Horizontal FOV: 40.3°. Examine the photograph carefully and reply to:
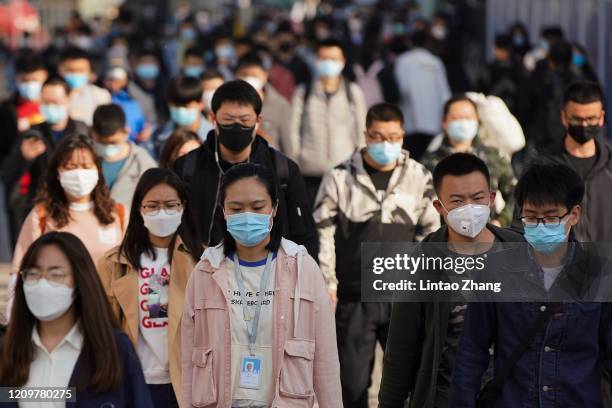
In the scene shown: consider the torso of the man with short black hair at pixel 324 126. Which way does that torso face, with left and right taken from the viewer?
facing the viewer

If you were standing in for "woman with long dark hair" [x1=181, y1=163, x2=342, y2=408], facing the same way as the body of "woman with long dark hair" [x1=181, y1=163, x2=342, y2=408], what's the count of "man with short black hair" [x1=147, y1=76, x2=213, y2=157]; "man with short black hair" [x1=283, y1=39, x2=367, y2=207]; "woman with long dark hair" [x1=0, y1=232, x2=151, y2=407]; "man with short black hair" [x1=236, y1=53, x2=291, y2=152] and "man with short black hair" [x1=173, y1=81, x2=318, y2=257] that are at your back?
4

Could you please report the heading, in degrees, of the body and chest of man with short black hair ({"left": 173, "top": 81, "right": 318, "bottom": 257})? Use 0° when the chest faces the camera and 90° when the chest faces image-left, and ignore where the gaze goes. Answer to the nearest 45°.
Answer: approximately 0°

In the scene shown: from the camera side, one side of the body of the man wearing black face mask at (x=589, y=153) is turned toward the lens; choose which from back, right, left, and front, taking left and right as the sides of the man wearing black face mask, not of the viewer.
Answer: front

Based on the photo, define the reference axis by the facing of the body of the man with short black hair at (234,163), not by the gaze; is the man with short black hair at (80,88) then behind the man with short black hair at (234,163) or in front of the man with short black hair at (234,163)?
behind

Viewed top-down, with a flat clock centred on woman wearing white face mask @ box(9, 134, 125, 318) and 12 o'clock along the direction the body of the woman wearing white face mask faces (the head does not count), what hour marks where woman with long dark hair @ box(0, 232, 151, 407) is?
The woman with long dark hair is roughly at 12 o'clock from the woman wearing white face mask.

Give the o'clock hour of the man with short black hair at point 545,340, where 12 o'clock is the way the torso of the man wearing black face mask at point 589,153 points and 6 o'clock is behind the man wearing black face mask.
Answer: The man with short black hair is roughly at 12 o'clock from the man wearing black face mask.

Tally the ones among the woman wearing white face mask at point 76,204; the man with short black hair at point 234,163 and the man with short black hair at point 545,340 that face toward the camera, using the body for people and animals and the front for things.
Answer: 3

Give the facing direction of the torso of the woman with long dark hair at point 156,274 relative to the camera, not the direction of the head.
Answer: toward the camera

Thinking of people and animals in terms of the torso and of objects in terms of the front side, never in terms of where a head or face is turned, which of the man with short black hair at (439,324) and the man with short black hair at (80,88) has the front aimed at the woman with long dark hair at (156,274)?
the man with short black hair at (80,88)
